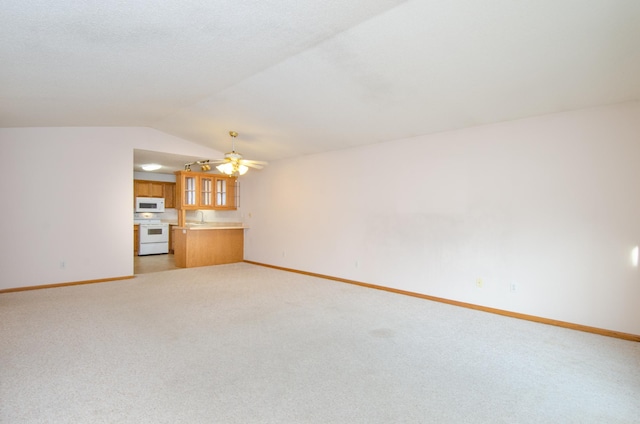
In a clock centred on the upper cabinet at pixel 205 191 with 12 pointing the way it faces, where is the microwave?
The microwave is roughly at 6 o'clock from the upper cabinet.

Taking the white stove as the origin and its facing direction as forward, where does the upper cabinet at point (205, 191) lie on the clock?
The upper cabinet is roughly at 11 o'clock from the white stove.

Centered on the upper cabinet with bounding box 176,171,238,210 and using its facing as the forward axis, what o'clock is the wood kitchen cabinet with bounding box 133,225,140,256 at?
The wood kitchen cabinet is roughly at 6 o'clock from the upper cabinet.

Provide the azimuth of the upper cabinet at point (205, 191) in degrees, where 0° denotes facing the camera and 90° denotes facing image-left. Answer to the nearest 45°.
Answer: approximately 315°

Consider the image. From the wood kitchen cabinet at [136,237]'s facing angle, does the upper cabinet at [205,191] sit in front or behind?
in front

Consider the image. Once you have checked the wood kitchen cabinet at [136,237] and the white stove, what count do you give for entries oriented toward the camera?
2

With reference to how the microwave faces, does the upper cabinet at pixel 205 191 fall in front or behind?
in front

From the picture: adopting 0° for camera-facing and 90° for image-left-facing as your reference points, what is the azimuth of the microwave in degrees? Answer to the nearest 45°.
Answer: approximately 0°
